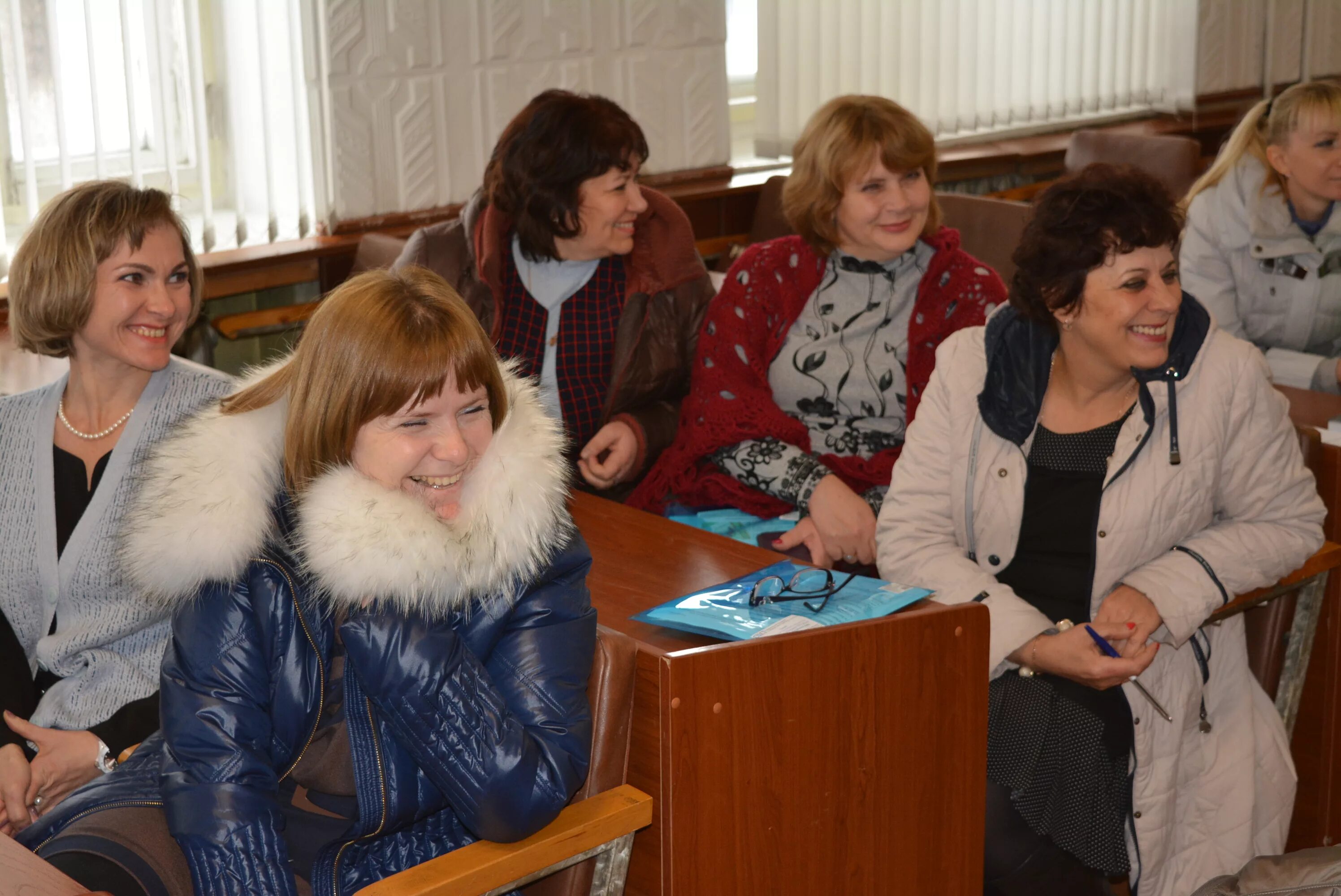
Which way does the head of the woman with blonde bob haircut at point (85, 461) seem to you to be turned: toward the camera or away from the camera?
toward the camera

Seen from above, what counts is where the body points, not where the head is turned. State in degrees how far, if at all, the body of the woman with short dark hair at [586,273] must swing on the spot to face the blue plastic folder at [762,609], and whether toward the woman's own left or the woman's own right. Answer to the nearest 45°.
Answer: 0° — they already face it

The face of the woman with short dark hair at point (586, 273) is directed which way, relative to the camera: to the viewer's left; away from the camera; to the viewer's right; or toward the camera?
to the viewer's right

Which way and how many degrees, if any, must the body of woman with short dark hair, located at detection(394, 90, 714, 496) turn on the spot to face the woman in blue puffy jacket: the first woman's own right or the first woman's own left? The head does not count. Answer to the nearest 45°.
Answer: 0° — they already face them

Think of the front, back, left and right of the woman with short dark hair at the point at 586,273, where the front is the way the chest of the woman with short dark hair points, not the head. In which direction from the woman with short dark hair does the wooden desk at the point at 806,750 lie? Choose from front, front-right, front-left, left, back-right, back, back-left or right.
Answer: front

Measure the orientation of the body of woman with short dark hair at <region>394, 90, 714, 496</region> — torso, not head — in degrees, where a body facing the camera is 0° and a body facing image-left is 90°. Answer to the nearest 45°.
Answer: approximately 0°

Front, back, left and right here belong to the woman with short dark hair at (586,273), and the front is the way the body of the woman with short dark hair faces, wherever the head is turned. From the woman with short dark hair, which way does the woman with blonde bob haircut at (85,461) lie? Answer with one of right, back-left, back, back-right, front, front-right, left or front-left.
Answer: front-right

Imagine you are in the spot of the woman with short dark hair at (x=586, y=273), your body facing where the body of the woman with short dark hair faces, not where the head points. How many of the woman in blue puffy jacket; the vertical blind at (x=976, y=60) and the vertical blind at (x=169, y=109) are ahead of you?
1

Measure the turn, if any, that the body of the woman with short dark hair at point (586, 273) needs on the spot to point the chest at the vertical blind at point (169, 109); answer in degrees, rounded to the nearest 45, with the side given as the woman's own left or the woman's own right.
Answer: approximately 135° to the woman's own right

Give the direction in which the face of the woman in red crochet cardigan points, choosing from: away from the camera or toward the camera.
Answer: toward the camera

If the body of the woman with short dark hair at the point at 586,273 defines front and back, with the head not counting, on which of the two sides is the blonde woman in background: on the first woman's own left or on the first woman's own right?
on the first woman's own left

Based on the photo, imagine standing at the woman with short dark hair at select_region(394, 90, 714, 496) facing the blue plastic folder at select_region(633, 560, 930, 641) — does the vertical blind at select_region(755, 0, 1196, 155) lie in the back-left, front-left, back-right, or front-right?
back-left

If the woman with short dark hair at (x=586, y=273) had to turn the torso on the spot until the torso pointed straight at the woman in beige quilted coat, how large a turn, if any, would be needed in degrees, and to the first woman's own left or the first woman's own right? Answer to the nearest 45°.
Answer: approximately 45° to the first woman's own left
